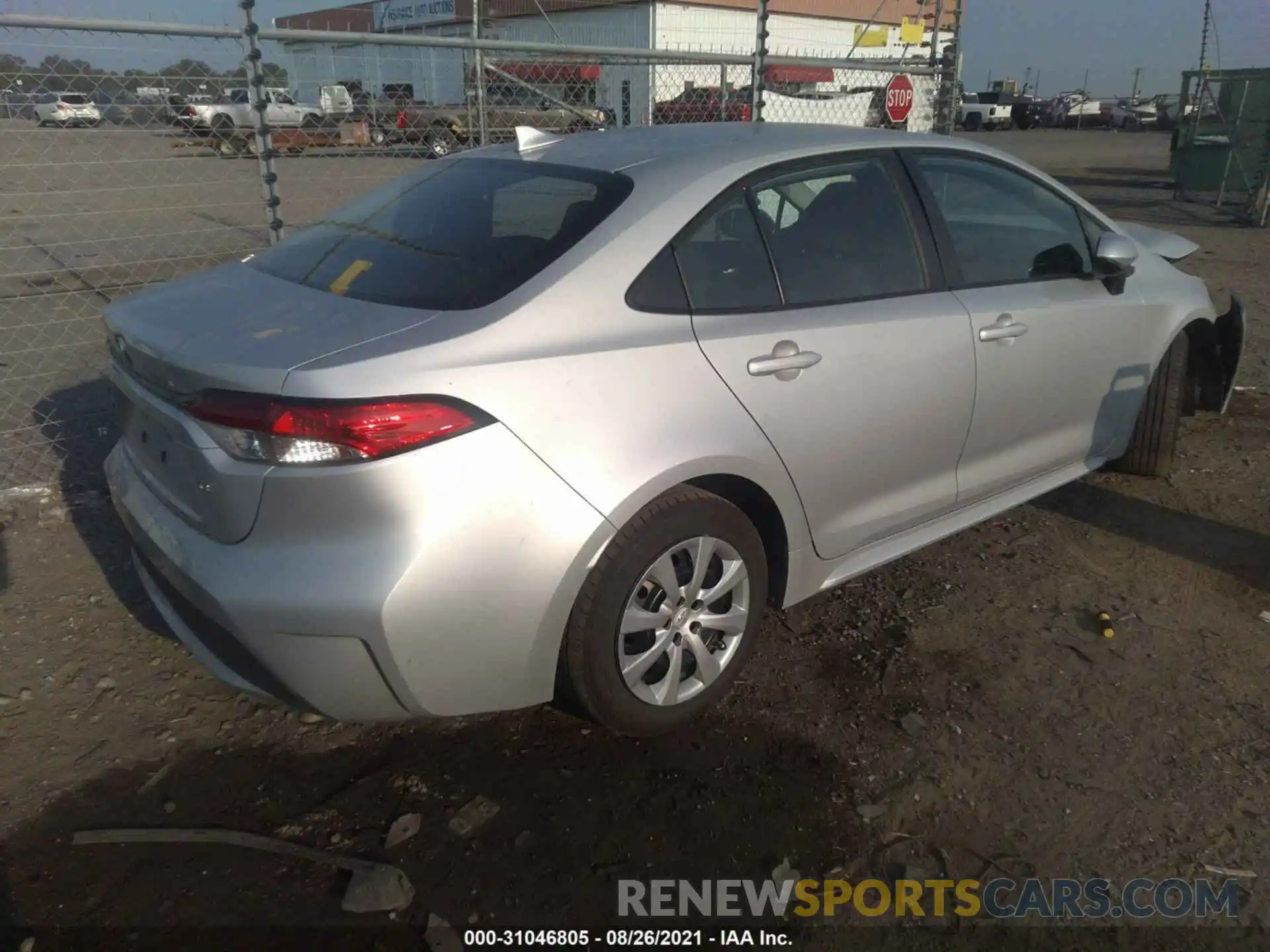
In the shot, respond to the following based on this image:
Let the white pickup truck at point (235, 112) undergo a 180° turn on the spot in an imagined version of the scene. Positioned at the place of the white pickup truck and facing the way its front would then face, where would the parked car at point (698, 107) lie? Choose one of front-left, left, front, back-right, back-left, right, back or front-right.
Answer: back-right

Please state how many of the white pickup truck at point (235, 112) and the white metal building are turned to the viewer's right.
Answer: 1

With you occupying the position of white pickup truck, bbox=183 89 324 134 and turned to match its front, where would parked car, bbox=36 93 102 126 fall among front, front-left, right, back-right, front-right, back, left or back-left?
back

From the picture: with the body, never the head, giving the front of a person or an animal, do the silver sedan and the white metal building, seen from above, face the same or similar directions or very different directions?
very different directions

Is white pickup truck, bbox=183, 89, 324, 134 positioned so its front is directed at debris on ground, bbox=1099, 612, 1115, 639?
no

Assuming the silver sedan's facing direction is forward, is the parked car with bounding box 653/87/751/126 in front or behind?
in front

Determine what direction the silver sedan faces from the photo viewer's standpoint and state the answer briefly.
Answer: facing away from the viewer and to the right of the viewer

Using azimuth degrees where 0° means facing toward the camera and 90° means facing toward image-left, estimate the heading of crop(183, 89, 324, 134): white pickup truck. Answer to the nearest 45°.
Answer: approximately 270°

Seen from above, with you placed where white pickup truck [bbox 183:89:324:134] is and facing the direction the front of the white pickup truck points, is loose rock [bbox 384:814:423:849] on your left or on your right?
on your right

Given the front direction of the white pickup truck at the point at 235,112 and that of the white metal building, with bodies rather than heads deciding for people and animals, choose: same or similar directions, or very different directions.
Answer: very different directions

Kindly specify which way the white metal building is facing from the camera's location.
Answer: facing the viewer and to the left of the viewer

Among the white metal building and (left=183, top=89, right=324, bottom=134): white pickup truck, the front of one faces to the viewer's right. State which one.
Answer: the white pickup truck

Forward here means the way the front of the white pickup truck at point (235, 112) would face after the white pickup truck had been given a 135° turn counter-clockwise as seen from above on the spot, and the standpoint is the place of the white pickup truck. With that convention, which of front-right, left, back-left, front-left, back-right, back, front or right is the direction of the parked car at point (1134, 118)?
right

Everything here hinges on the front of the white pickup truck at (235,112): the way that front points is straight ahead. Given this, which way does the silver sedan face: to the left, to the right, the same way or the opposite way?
the same way

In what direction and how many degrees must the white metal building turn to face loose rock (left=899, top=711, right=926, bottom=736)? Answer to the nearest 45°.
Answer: approximately 45° to its left
